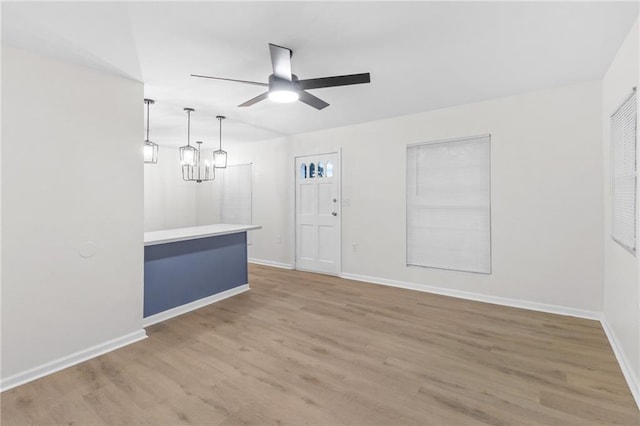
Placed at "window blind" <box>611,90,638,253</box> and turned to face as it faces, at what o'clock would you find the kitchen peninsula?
The kitchen peninsula is roughly at 11 o'clock from the window blind.

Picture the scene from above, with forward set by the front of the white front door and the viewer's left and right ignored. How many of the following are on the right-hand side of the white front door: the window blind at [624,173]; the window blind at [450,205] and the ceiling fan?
0

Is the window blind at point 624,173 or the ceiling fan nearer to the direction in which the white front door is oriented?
the ceiling fan

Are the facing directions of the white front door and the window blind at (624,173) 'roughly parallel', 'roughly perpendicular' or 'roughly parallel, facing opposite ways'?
roughly perpendicular

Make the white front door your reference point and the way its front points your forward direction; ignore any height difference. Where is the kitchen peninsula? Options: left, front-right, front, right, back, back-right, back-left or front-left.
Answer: front

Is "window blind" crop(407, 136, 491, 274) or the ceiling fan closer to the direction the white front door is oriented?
the ceiling fan

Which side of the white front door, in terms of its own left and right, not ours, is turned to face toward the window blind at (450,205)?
left

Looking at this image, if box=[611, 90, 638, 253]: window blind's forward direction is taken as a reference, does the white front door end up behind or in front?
in front

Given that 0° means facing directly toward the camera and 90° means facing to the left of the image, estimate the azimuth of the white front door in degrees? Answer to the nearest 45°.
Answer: approximately 45°

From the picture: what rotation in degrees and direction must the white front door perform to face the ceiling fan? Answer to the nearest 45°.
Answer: approximately 45° to its left

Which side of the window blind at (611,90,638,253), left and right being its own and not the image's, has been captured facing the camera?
left

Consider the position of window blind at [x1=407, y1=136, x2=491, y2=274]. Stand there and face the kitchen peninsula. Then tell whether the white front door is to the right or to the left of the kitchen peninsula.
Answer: right

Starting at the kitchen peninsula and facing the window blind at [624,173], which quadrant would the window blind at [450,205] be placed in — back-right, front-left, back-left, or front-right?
front-left

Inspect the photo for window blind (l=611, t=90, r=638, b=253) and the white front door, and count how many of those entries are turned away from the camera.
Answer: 0

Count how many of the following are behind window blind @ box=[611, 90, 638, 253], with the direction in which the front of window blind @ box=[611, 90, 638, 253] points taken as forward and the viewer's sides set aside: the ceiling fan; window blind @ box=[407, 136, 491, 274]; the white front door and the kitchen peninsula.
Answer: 0

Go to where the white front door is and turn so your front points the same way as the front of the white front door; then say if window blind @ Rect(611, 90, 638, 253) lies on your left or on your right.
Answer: on your left

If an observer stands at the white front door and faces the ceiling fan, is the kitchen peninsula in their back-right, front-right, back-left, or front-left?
front-right

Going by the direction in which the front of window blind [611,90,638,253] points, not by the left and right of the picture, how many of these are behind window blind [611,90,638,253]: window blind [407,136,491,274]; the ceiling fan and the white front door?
0
